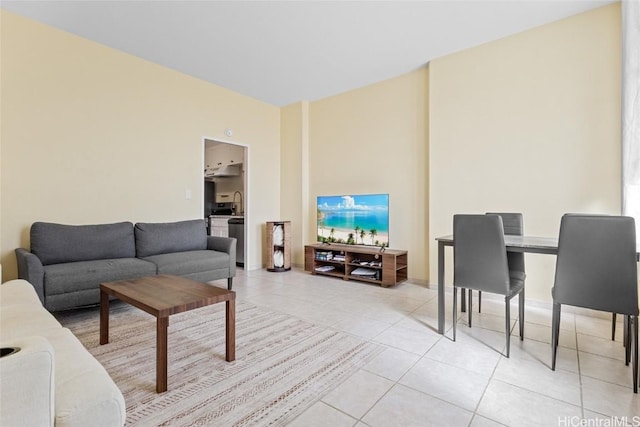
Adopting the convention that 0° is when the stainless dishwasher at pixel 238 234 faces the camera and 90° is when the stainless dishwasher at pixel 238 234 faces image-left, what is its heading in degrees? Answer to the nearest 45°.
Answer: approximately 45°

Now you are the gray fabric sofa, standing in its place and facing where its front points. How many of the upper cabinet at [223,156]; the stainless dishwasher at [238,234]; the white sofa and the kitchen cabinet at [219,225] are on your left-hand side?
3

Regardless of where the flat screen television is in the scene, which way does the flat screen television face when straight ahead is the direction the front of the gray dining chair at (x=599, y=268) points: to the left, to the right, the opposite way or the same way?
the opposite way

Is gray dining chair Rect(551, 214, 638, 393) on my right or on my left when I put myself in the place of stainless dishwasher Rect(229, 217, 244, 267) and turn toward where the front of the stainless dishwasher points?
on my left

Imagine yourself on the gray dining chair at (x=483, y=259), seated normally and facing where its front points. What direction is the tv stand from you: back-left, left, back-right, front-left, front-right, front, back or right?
left

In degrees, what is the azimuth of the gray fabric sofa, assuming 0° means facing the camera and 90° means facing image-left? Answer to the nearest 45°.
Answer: approximately 315°

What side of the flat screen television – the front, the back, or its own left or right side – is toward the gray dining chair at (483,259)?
left

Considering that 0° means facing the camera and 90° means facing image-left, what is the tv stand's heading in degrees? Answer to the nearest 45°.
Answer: approximately 45°

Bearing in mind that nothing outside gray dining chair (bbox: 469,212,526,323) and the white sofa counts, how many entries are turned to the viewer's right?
1

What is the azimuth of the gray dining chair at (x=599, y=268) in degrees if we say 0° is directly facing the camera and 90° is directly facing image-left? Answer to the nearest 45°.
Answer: approximately 180°

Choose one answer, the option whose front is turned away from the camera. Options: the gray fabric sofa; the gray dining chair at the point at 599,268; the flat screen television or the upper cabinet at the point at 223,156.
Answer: the gray dining chair

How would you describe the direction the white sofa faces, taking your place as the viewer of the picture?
facing to the right of the viewer
